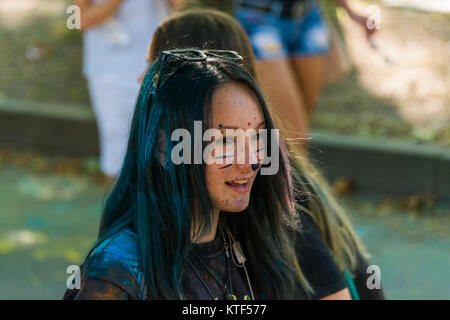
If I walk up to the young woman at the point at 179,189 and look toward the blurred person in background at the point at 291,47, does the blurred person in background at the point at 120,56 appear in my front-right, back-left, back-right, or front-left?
front-left

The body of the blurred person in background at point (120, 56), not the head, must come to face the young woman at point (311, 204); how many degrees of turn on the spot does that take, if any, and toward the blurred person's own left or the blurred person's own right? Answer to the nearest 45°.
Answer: approximately 45° to the blurred person's own left

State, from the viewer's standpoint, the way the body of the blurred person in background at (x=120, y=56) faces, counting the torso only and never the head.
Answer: toward the camera

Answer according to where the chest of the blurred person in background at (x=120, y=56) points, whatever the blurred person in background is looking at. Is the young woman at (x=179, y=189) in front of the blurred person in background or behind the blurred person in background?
in front

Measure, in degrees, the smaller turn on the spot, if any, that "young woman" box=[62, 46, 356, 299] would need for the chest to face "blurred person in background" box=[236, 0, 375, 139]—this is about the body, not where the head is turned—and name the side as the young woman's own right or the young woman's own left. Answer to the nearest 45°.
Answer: approximately 135° to the young woman's own left

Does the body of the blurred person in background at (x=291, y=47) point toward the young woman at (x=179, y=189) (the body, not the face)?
yes

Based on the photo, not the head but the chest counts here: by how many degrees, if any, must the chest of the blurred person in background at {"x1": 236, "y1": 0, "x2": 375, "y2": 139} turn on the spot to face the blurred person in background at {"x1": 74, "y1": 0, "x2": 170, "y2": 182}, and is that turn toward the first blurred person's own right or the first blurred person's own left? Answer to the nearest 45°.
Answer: approximately 90° to the first blurred person's own right

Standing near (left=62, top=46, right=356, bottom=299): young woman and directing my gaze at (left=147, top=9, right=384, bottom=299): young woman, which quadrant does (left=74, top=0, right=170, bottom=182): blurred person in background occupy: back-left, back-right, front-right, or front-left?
front-left

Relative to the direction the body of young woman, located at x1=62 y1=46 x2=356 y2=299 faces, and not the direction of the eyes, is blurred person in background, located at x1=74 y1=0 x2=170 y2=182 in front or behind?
behind

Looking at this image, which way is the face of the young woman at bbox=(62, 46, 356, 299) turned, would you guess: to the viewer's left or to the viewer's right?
to the viewer's right

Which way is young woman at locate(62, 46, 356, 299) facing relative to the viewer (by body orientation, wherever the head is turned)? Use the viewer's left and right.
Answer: facing the viewer and to the right of the viewer
